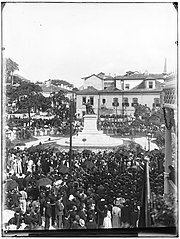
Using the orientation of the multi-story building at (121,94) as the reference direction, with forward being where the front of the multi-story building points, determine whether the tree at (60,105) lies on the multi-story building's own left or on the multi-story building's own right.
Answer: on the multi-story building's own right

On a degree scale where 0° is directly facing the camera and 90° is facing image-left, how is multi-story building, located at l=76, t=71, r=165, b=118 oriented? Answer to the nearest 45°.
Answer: approximately 0°
